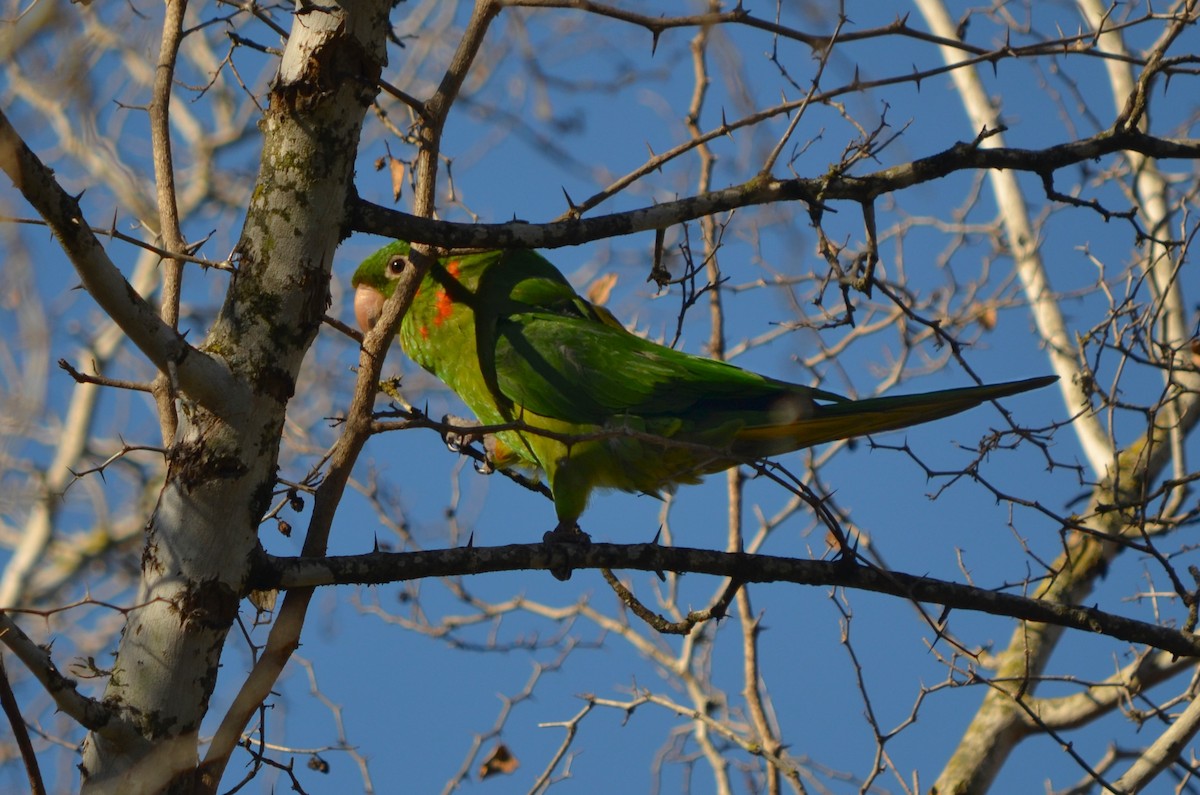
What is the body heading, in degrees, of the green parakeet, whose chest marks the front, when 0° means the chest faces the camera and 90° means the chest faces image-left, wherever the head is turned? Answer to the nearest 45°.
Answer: approximately 90°
